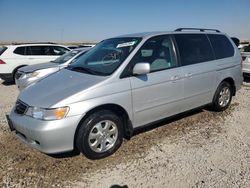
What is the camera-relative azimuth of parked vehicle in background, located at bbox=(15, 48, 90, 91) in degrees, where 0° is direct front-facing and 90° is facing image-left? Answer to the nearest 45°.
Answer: approximately 45°

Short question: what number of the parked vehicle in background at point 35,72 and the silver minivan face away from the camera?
0

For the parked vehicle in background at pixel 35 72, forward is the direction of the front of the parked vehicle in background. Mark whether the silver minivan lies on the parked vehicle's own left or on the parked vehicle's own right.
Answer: on the parked vehicle's own left

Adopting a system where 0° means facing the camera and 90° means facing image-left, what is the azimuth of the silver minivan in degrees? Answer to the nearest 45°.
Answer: approximately 45°

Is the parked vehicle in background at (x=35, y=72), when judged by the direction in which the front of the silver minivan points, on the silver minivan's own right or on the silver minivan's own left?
on the silver minivan's own right

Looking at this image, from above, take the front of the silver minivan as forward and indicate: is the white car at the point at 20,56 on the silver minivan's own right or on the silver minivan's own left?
on the silver minivan's own right

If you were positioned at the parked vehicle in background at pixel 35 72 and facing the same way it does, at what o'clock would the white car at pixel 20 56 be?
The white car is roughly at 4 o'clock from the parked vehicle in background.
